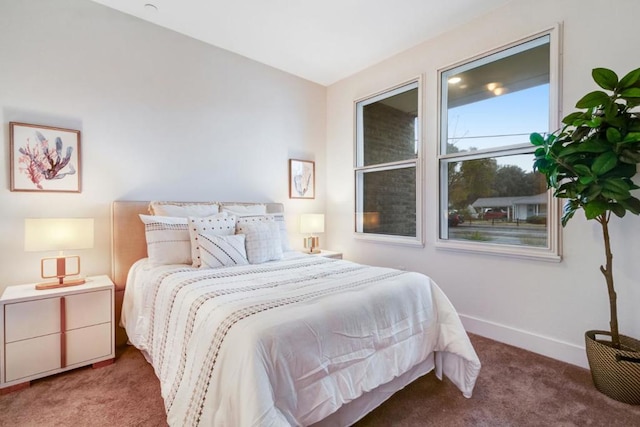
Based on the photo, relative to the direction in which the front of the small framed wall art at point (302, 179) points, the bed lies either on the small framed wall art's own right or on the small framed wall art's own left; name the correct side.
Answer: on the small framed wall art's own right

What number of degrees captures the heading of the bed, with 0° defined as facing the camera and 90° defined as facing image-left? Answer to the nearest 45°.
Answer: approximately 315°

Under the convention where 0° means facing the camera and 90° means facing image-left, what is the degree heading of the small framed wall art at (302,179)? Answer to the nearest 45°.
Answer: approximately 315°

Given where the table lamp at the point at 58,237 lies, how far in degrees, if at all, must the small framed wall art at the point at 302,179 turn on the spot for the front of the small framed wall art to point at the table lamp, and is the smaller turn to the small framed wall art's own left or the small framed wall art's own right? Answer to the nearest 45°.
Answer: approximately 90° to the small framed wall art's own right

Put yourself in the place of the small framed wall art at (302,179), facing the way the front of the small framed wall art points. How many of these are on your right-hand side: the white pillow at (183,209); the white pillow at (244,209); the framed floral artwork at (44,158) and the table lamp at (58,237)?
4

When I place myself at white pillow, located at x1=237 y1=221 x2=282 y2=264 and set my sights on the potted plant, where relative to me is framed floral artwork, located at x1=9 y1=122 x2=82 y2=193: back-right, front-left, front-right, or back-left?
back-right

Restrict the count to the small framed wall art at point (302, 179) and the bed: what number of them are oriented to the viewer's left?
0

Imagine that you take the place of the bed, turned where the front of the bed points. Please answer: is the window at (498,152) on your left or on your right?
on your left

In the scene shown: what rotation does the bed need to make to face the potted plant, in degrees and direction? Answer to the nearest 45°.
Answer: approximately 45° to its left

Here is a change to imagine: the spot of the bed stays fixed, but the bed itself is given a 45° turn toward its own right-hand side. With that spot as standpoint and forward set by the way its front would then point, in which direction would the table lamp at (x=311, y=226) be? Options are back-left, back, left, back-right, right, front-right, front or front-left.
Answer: back
